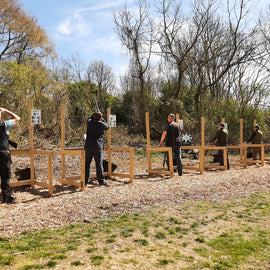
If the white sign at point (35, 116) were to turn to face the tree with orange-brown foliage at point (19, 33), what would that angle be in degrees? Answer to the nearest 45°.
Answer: approximately 180°

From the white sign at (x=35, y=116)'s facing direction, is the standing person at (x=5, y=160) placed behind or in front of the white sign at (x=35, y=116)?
in front

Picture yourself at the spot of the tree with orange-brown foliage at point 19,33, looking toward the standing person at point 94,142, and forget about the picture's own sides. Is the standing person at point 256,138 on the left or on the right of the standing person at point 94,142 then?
left

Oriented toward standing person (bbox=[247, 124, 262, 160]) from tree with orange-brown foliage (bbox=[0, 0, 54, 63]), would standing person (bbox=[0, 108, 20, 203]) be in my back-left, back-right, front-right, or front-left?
front-right

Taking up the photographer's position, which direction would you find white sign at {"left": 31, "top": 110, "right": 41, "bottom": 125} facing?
facing the viewer
